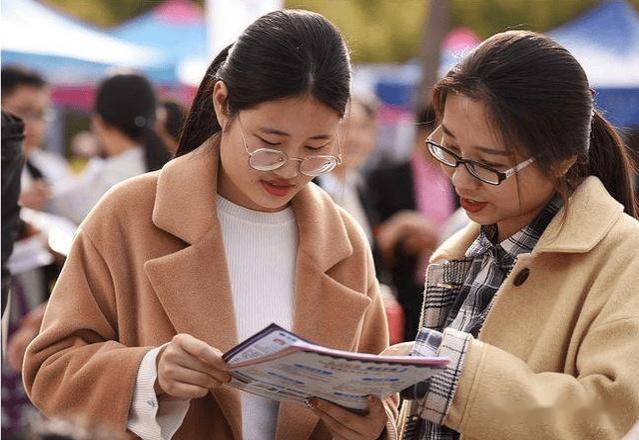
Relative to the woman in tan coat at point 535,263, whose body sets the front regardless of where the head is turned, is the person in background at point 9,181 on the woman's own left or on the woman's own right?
on the woman's own right

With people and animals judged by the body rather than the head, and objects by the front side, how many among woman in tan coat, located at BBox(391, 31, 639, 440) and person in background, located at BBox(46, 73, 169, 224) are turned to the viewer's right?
0

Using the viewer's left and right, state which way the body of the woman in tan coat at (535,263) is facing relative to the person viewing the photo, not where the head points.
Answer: facing the viewer and to the left of the viewer

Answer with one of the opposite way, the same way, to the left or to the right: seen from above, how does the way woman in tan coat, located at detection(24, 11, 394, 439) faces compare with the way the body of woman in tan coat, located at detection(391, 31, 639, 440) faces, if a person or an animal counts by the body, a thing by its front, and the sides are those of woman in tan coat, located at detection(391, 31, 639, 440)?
to the left

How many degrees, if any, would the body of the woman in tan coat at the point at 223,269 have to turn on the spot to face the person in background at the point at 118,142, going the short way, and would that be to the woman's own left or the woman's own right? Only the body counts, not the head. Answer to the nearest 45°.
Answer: approximately 135° to the woman's own left

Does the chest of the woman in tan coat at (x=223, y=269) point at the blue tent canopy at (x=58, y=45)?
no

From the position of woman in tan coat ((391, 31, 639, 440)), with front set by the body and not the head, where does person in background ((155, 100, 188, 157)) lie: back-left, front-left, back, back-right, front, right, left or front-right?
right

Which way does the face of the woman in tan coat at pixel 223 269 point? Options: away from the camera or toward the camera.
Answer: toward the camera

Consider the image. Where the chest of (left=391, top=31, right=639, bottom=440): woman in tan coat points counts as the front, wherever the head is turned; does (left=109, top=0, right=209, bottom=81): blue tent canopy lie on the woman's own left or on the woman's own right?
on the woman's own right

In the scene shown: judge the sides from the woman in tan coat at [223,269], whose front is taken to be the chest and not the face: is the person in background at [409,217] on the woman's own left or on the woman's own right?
on the woman's own left

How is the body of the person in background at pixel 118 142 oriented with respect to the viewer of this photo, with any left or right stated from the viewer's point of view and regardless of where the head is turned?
facing away from the viewer and to the left of the viewer

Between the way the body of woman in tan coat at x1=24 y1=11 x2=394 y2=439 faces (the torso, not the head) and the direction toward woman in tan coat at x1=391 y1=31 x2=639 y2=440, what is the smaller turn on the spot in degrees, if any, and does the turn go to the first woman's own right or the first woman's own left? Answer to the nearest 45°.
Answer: approximately 45° to the first woman's own left

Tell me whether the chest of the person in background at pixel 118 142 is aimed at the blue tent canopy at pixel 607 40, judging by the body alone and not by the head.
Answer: no

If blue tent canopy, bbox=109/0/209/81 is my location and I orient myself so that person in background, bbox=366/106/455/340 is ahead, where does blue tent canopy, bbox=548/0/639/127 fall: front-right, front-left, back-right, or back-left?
front-left

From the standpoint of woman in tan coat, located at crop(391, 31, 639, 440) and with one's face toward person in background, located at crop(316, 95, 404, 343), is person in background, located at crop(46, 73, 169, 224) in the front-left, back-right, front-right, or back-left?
front-left

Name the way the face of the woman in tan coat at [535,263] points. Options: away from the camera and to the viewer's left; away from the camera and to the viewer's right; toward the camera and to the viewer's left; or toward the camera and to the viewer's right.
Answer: toward the camera and to the viewer's left

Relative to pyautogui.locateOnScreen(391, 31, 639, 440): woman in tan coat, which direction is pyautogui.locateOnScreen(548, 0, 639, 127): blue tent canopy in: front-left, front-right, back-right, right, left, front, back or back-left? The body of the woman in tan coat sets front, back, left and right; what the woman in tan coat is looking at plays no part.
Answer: back-right

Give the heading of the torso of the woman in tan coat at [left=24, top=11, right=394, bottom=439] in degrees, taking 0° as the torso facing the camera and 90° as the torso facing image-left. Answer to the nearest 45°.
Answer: approximately 315°
